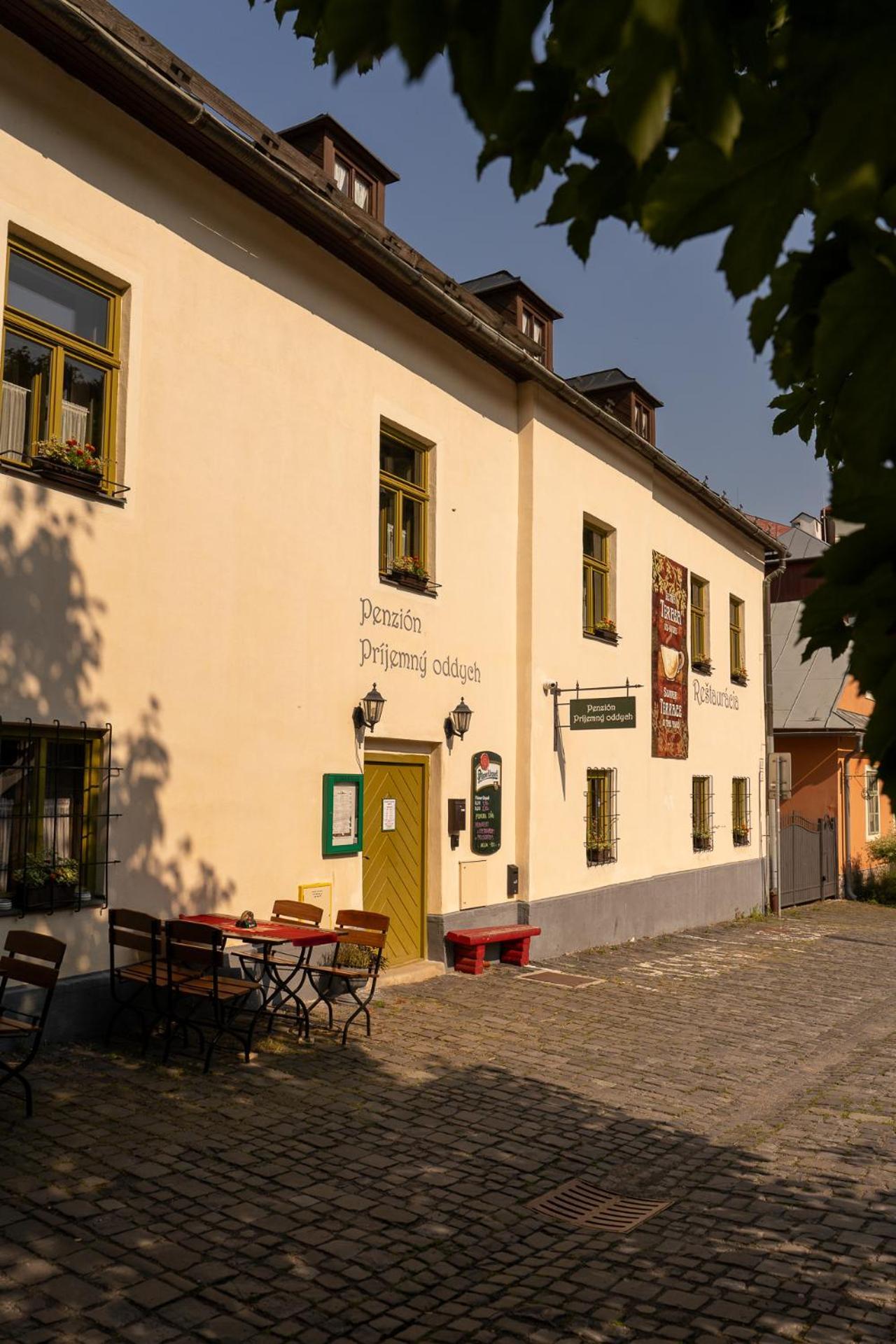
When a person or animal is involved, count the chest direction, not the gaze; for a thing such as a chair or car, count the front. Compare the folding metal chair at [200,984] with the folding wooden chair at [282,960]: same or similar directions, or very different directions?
very different directions

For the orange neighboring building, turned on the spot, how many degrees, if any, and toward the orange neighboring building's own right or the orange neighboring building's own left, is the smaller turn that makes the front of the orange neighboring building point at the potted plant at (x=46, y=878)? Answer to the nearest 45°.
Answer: approximately 45° to the orange neighboring building's own right

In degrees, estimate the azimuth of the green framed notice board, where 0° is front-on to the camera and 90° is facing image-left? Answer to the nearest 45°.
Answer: approximately 315°
